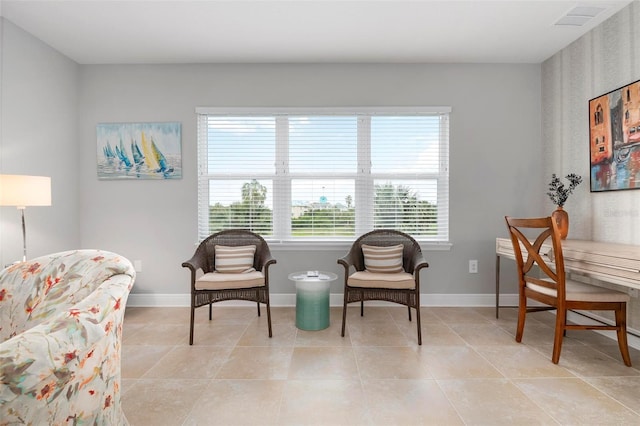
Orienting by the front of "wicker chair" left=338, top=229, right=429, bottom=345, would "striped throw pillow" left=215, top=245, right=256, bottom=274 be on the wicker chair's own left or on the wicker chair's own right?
on the wicker chair's own right

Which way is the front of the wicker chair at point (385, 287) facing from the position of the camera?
facing the viewer

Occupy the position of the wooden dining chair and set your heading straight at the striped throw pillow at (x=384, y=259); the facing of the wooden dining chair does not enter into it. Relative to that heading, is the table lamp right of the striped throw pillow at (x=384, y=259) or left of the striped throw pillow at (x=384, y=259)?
left

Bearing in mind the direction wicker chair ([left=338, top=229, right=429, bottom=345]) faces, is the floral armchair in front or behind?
in front

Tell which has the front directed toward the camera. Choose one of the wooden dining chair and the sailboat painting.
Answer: the sailboat painting

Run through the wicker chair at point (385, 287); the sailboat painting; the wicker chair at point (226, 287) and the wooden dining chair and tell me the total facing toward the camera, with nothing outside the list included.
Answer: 3

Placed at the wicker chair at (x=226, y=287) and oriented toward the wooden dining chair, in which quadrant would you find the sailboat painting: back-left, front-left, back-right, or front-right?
back-left

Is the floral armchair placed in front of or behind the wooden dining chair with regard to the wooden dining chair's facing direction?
behind

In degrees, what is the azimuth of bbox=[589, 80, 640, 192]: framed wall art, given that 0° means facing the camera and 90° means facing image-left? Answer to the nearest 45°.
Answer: approximately 45°

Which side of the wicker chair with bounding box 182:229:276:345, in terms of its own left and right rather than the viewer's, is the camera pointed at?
front

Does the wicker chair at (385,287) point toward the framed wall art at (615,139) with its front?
no

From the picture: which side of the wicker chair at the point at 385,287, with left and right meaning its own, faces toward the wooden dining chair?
left

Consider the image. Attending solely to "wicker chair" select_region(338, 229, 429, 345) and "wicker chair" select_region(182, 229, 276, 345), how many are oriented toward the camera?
2

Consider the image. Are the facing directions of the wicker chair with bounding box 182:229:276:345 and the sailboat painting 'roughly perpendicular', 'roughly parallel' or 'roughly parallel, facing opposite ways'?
roughly parallel

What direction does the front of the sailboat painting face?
toward the camera

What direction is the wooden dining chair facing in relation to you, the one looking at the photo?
facing away from the viewer and to the right of the viewer

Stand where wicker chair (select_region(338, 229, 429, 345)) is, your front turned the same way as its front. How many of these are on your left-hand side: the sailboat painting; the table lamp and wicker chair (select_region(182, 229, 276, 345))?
0

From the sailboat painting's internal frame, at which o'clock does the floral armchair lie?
The floral armchair is roughly at 12 o'clock from the sailboat painting.

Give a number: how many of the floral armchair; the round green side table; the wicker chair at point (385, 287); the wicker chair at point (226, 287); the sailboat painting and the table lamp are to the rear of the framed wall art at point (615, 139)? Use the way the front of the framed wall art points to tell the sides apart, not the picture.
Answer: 0

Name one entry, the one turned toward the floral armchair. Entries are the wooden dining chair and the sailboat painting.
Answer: the sailboat painting
